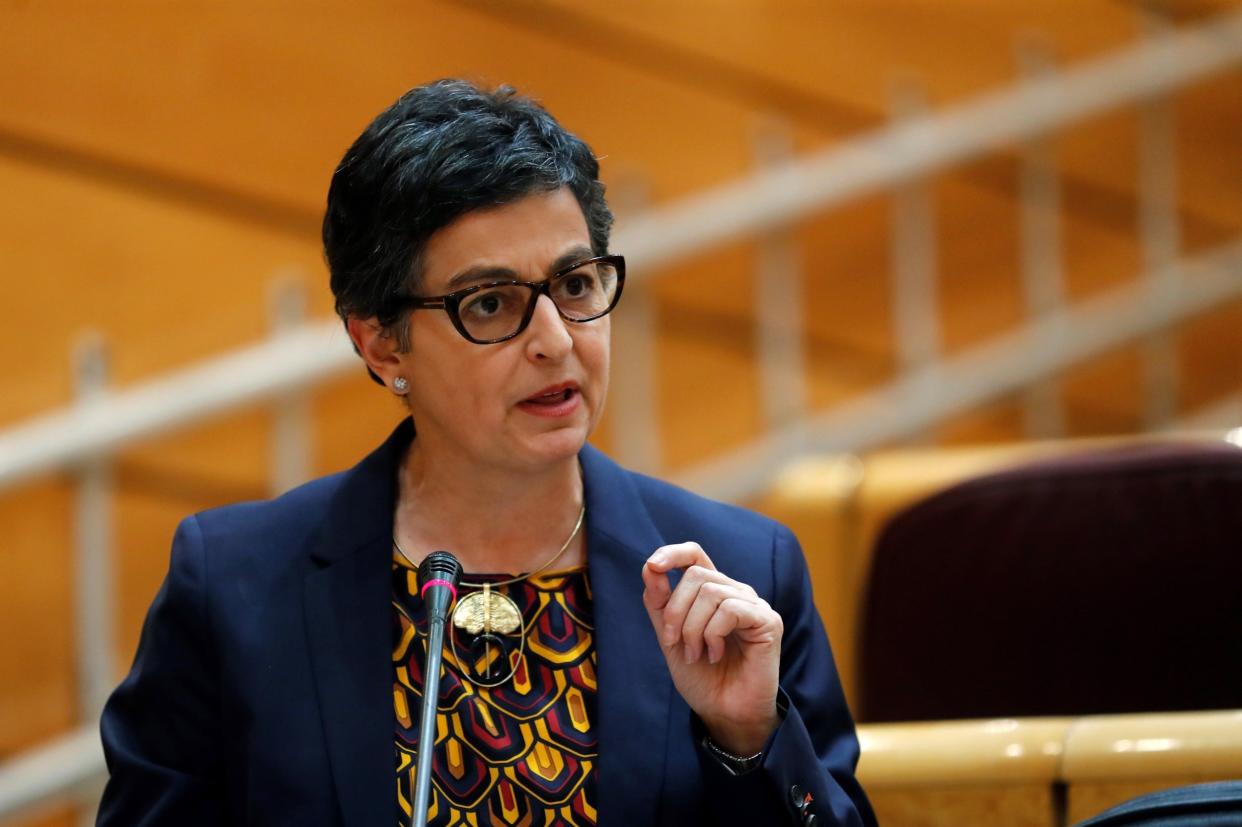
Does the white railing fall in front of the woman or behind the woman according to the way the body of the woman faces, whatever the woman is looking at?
behind

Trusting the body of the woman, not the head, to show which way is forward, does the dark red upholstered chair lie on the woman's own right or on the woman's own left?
on the woman's own left

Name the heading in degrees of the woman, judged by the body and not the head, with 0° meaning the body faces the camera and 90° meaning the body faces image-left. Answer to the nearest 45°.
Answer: approximately 0°
